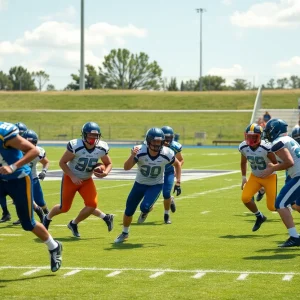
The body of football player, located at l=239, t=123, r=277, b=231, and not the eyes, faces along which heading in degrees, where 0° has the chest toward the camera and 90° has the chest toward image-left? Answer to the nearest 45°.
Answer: approximately 0°

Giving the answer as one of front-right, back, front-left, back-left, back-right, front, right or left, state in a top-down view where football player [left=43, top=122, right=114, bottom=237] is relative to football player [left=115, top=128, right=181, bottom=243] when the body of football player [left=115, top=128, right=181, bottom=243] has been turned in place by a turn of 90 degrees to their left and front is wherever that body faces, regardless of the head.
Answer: back

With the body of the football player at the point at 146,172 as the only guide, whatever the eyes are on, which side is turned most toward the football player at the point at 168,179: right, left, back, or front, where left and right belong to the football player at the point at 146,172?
back

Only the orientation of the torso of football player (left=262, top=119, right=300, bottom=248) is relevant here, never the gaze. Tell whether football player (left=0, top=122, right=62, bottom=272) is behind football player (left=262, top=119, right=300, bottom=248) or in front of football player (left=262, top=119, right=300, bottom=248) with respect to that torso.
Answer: in front

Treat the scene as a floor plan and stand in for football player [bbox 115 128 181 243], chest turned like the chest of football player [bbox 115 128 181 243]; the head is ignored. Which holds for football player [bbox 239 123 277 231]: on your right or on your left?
on your left

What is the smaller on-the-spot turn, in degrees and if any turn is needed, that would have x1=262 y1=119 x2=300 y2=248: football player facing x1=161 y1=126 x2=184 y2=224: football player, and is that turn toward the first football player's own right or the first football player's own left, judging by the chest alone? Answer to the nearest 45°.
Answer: approximately 45° to the first football player's own right

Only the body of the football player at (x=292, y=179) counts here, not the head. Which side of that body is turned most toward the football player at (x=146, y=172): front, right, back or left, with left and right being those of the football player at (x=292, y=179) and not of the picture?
front

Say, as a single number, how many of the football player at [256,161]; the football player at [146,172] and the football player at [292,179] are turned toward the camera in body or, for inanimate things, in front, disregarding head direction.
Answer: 2

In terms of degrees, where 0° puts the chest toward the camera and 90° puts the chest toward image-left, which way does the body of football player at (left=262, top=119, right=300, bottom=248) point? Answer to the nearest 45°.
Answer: approximately 90°
